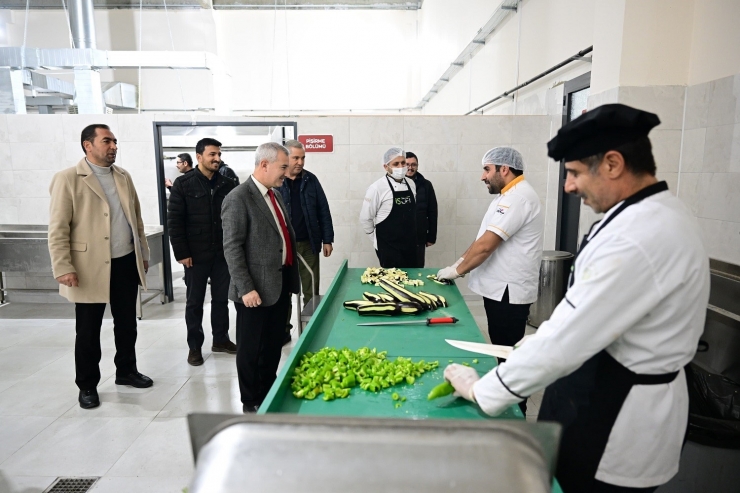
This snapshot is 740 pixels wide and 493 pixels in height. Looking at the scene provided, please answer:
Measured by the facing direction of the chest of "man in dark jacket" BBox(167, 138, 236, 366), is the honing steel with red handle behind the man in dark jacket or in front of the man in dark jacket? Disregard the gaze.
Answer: in front

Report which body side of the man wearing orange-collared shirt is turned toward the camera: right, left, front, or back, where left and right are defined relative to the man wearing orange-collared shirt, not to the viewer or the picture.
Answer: left

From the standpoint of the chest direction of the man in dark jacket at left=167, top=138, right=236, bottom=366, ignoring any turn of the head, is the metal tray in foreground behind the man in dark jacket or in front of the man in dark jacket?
in front

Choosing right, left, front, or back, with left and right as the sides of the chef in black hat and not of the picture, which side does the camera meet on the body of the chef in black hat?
left

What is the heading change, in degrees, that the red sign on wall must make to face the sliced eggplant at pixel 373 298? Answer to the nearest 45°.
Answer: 0° — it already faces it

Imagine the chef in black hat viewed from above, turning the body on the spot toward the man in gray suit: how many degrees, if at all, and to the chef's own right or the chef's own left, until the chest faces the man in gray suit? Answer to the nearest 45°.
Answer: approximately 45° to the chef's own right

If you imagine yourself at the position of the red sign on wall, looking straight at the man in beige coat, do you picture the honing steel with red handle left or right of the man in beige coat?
left

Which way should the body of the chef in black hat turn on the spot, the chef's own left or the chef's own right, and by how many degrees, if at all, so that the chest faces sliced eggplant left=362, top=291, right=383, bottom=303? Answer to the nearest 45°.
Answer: approximately 45° to the chef's own right

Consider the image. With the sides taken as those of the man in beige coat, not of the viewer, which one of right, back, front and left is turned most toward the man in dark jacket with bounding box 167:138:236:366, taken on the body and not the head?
left

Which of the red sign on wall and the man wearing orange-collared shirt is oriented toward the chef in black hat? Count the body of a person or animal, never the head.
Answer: the red sign on wall

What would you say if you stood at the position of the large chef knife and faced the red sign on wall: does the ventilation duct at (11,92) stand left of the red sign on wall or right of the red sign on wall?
left

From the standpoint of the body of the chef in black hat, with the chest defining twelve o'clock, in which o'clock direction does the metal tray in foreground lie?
The metal tray in foreground is roughly at 10 o'clock from the chef in black hat.

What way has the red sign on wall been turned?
toward the camera

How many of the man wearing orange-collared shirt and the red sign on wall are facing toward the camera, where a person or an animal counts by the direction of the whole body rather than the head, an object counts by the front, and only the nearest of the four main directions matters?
1

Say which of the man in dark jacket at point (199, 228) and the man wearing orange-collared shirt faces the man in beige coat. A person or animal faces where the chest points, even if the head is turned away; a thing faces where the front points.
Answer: the man wearing orange-collared shirt

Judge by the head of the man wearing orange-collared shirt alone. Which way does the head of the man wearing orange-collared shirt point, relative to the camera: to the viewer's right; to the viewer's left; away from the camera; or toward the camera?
to the viewer's left

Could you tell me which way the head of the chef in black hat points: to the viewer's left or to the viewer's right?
to the viewer's left
